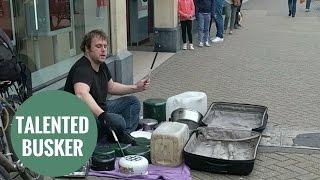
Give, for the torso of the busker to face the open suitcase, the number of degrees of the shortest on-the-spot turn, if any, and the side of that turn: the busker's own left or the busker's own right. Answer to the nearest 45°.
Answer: approximately 45° to the busker's own left

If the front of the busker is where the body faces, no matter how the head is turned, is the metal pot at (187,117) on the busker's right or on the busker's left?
on the busker's left

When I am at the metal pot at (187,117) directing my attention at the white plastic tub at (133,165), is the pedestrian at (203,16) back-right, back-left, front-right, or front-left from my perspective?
back-right

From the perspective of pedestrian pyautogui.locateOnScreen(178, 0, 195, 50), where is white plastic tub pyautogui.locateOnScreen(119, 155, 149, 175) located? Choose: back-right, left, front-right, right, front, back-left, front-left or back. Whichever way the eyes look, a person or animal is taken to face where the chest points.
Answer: front

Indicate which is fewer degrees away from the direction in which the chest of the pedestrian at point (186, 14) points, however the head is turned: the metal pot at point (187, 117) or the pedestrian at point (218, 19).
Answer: the metal pot

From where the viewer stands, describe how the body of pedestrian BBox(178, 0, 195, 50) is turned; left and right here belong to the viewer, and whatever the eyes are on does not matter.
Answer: facing the viewer

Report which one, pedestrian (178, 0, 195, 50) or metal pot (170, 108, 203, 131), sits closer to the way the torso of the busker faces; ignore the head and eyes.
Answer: the metal pot

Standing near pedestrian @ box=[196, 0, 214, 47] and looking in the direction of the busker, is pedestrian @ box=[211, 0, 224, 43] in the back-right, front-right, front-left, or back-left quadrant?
back-left

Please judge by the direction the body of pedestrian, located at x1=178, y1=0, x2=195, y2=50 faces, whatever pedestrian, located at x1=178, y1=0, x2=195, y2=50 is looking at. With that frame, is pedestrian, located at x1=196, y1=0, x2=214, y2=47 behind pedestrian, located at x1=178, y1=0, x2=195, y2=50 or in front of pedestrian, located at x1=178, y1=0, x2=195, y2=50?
behind

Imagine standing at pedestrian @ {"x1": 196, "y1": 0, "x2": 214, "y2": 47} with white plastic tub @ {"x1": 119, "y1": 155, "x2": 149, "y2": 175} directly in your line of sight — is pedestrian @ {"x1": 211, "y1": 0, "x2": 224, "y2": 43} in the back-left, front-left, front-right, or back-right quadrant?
back-left
